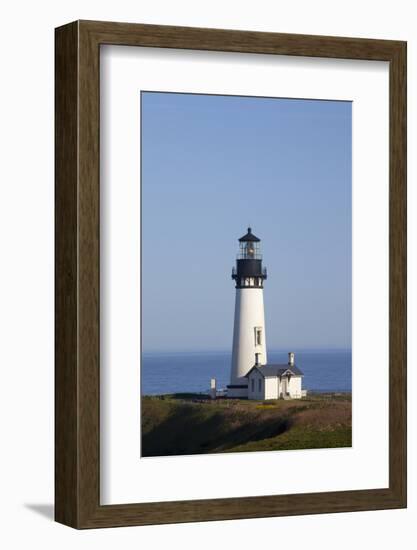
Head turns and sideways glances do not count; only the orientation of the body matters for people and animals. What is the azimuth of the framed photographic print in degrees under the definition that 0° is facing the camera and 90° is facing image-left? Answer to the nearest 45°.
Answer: approximately 315°
